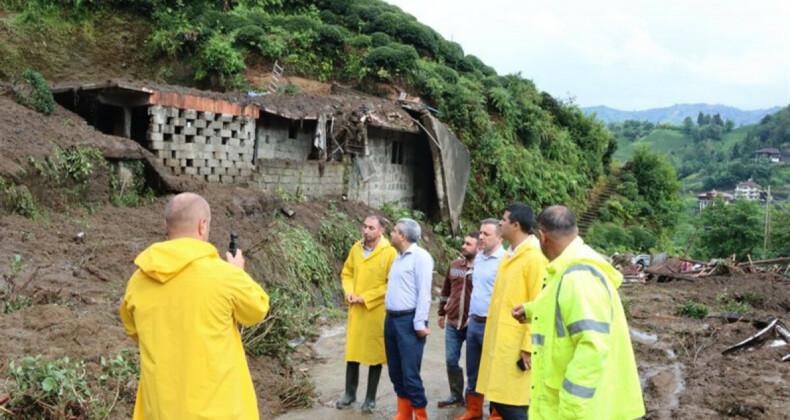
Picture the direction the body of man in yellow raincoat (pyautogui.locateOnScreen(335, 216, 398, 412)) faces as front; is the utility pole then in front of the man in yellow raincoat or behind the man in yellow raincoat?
behind

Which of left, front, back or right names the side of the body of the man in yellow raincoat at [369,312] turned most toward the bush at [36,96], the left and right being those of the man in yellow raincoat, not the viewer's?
right

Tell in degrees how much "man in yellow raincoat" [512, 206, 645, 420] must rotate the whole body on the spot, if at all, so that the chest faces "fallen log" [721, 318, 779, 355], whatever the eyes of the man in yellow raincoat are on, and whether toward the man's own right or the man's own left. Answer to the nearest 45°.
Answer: approximately 90° to the man's own right

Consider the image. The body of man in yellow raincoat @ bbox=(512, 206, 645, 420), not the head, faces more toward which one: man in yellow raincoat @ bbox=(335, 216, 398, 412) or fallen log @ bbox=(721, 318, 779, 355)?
the man in yellow raincoat

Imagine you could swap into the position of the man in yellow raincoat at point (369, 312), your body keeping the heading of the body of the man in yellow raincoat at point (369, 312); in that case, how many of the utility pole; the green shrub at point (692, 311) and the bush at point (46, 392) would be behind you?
2

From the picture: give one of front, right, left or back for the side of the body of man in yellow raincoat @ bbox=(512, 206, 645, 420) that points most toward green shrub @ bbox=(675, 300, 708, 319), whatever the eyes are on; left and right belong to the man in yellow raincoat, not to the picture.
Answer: right

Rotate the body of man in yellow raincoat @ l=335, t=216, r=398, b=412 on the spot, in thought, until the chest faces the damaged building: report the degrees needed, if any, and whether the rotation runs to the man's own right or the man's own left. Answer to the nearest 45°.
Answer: approximately 135° to the man's own right

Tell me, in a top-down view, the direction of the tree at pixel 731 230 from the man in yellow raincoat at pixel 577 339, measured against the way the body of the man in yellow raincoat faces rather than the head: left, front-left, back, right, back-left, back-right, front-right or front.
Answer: right

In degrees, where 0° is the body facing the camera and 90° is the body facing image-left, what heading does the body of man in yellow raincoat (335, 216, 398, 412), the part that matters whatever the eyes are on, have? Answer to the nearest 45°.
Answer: approximately 45°

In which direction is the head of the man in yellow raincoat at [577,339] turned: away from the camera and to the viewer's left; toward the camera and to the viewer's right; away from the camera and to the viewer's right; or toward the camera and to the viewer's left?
away from the camera and to the viewer's left

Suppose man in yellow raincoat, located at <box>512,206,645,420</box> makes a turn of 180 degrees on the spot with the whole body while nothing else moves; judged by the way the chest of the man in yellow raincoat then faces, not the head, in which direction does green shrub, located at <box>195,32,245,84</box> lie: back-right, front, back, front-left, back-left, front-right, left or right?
back-left

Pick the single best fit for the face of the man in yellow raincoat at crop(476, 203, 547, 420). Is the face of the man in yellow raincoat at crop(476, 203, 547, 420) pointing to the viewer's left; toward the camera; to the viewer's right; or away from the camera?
to the viewer's left

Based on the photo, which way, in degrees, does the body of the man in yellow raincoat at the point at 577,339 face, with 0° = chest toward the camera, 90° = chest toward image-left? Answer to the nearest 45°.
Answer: approximately 90°
